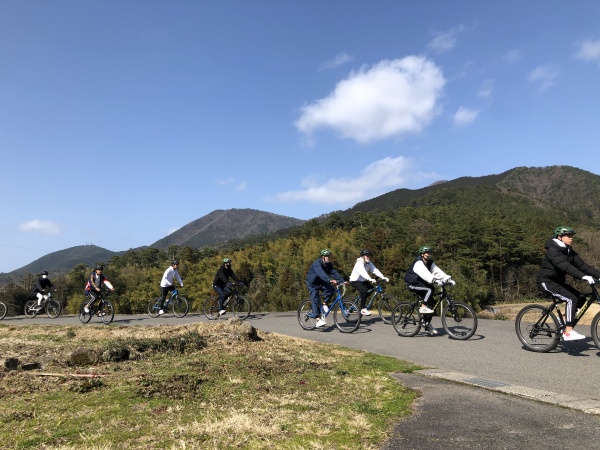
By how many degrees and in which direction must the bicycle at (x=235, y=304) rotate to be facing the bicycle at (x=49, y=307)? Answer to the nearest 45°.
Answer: approximately 135° to its left

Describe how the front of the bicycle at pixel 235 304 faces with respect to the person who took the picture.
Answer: facing to the right of the viewer

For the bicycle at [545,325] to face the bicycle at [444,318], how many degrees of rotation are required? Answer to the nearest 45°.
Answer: approximately 135° to its left

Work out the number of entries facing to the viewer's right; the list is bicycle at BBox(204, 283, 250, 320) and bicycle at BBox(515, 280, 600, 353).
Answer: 2

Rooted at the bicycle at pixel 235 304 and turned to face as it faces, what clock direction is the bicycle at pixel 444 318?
the bicycle at pixel 444 318 is roughly at 2 o'clock from the bicycle at pixel 235 304.

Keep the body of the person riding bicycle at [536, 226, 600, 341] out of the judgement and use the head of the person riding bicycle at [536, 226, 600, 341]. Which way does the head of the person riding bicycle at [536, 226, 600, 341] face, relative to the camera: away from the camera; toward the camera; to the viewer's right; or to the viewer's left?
to the viewer's right

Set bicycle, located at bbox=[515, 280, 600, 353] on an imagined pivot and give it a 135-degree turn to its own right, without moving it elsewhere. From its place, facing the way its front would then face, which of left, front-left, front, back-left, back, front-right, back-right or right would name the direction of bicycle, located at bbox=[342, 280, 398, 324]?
right

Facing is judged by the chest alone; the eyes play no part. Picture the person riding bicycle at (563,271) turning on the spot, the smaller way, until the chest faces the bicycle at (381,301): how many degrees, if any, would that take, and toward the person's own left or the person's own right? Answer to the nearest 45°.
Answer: approximately 135° to the person's own left

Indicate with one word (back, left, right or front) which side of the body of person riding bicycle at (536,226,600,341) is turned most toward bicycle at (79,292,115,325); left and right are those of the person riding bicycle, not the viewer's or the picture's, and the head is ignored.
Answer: back

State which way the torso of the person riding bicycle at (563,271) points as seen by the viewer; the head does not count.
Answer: to the viewer's right

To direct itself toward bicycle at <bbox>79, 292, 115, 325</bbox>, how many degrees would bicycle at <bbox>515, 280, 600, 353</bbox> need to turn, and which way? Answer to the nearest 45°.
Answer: approximately 180°

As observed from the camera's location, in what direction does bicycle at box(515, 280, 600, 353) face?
facing to the right of the viewer

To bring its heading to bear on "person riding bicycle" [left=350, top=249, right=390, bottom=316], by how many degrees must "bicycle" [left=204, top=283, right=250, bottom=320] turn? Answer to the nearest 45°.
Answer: approximately 45° to its right

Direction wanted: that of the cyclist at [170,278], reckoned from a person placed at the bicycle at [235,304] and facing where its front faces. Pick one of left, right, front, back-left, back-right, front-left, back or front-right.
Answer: back-left
